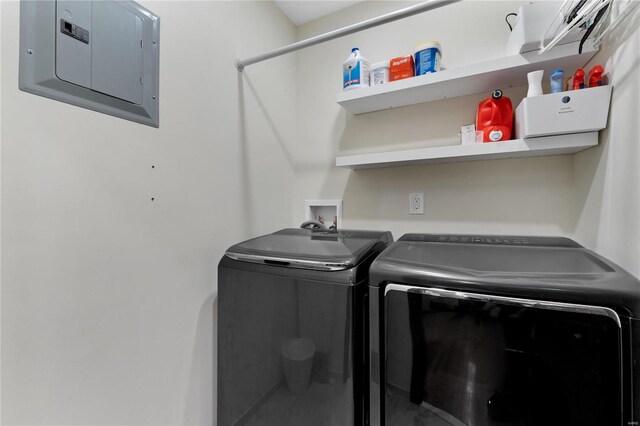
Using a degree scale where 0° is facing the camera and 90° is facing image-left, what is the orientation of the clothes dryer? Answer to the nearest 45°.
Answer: approximately 0°

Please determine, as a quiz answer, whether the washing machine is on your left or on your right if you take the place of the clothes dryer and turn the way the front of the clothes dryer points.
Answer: on your right

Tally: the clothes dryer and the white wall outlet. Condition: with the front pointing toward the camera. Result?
2

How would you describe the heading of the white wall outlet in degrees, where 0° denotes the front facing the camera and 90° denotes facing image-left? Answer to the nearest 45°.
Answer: approximately 0°

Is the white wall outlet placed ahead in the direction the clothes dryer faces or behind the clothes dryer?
behind
